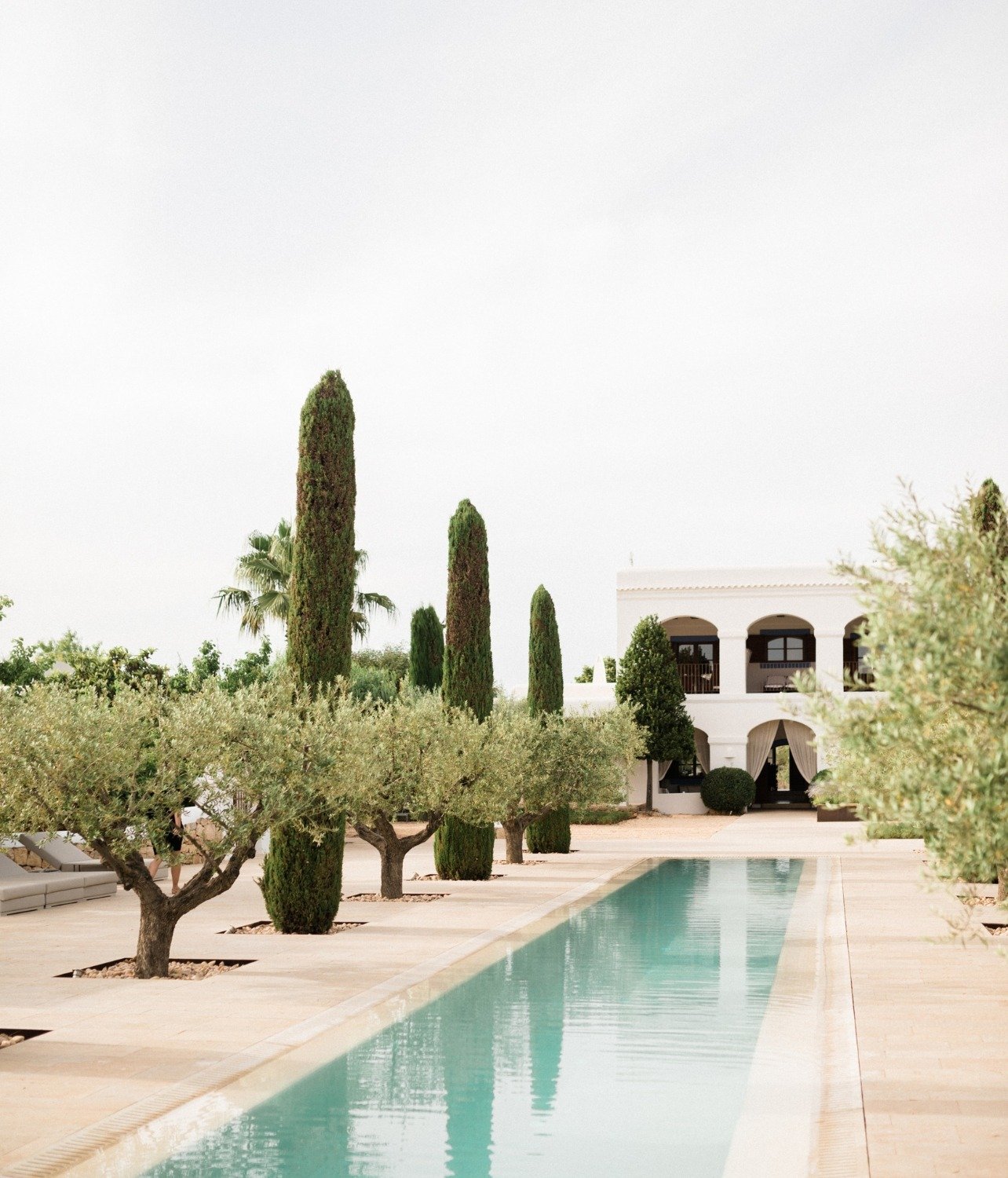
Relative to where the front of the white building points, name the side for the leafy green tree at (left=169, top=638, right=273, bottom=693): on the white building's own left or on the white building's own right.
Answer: on the white building's own right

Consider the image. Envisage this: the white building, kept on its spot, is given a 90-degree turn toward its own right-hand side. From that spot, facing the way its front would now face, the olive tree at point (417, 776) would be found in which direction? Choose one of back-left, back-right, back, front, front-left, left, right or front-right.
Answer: left

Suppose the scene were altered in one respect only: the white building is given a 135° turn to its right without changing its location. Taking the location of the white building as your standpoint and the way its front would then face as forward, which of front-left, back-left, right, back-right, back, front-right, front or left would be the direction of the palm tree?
left

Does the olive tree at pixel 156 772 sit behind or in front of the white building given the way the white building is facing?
in front

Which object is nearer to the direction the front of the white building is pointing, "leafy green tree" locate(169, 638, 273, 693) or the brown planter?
the brown planter

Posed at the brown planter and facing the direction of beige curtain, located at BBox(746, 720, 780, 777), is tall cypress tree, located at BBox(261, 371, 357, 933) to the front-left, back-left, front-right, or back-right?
back-left

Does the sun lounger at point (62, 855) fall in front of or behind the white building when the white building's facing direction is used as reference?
in front

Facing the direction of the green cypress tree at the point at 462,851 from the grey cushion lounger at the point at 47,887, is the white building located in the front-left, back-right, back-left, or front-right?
front-left

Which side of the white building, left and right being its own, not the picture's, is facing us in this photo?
front

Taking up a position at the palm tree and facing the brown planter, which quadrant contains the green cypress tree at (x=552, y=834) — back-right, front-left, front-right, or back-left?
front-right

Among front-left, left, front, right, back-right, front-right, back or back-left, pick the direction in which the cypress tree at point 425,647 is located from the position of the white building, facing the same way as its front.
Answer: front-right

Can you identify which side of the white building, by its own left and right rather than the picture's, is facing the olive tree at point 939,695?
front

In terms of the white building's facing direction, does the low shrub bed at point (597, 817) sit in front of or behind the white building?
in front
